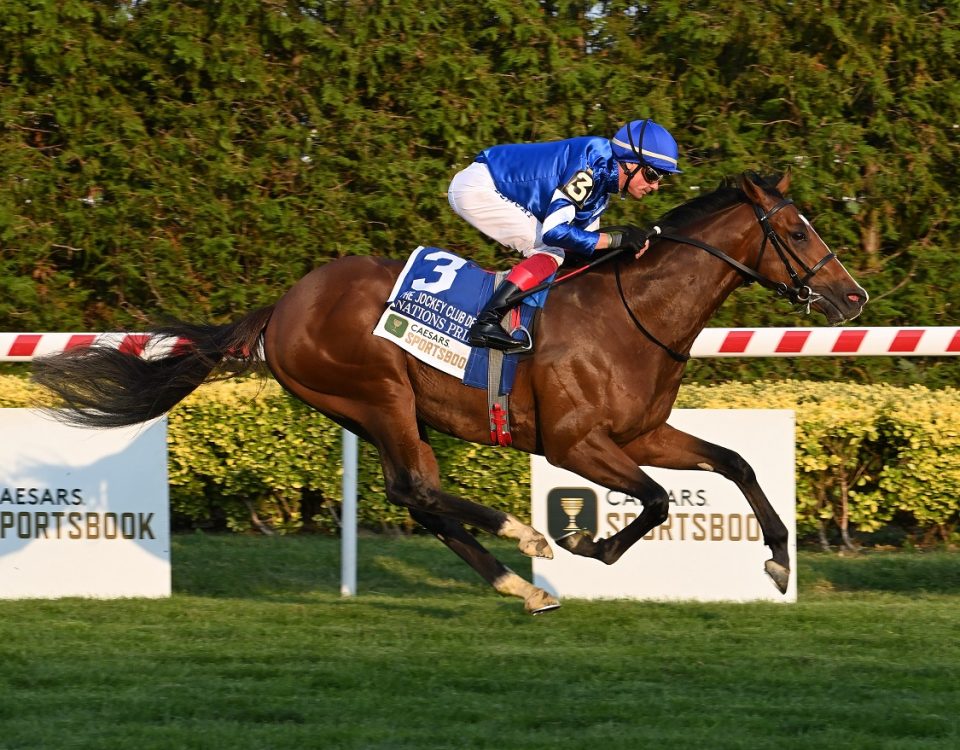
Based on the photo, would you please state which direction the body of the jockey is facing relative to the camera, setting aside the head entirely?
to the viewer's right

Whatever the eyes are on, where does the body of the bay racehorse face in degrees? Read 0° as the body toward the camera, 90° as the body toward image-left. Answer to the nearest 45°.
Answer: approximately 270°

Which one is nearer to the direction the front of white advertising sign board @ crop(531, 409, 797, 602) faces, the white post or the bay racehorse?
the bay racehorse

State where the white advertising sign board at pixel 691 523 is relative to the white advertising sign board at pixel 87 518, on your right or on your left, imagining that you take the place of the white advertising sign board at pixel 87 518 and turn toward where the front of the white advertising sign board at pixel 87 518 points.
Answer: on your left

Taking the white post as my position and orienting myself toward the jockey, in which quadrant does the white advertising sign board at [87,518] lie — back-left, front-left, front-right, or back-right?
back-right

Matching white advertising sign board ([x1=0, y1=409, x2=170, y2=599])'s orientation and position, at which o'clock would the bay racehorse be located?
The bay racehorse is roughly at 10 o'clock from the white advertising sign board.

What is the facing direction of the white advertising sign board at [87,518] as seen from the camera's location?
facing the viewer

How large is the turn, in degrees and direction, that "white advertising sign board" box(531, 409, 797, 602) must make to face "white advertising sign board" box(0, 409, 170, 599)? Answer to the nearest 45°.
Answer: approximately 90° to its right

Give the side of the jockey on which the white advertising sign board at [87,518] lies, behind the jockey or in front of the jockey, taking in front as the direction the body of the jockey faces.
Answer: behind

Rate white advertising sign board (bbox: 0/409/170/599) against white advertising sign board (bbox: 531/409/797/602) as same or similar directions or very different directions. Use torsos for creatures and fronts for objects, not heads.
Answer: same or similar directions

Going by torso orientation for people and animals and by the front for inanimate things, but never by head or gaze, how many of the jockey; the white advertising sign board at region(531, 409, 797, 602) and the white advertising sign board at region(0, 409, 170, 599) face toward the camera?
2

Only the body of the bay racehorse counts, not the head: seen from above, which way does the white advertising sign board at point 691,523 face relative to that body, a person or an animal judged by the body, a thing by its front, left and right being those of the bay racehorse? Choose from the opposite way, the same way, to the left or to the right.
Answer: to the right

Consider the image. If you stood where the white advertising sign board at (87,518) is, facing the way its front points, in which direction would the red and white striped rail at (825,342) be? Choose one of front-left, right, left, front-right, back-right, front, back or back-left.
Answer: left

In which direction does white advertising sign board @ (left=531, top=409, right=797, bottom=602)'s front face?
toward the camera
